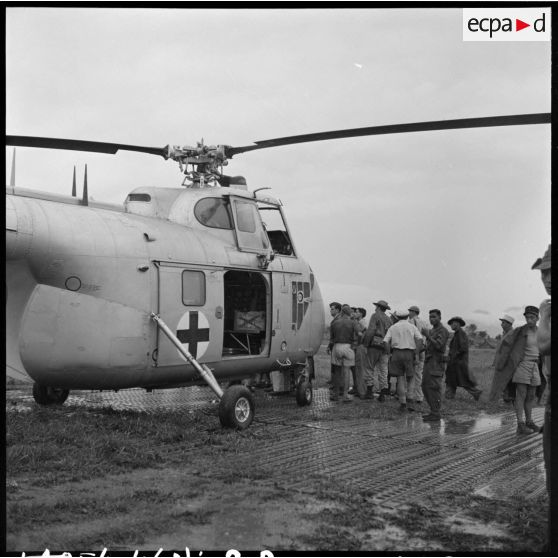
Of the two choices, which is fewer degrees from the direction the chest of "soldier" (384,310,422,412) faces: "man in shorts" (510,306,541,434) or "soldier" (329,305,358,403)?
the soldier

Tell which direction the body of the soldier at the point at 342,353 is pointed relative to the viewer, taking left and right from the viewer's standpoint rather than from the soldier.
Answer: facing away from the viewer

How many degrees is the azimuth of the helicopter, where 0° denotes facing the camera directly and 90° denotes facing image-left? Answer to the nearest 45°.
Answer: approximately 225°

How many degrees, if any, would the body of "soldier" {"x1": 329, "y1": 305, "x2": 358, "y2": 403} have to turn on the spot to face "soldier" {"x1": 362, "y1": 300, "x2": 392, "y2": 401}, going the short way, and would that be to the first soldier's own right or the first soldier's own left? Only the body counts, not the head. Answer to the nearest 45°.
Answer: approximately 45° to the first soldier's own right

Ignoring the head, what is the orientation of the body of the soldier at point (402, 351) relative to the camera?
away from the camera

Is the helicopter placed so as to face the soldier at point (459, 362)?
yes

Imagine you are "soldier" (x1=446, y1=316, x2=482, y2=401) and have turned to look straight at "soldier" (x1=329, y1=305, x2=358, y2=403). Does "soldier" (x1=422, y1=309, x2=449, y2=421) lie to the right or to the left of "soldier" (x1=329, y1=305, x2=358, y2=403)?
left

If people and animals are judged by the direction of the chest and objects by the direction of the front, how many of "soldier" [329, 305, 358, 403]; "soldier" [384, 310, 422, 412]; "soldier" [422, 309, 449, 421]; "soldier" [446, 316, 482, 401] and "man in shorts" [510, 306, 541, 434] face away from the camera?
2

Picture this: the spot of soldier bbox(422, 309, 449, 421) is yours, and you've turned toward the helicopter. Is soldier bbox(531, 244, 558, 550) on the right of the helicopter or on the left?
left
